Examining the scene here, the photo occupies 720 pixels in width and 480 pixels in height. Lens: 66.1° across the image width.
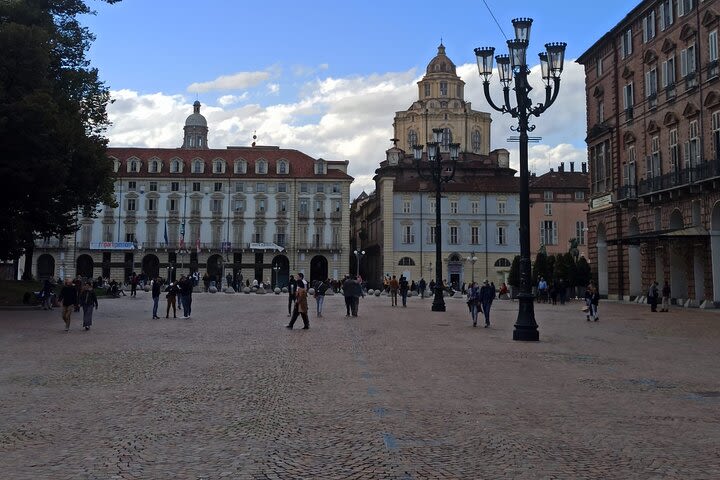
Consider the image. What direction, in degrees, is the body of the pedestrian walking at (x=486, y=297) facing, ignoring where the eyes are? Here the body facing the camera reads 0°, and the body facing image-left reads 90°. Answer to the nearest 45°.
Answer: approximately 0°

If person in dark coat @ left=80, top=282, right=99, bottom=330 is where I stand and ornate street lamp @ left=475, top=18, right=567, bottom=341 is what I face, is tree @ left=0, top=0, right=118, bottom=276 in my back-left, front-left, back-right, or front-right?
back-left

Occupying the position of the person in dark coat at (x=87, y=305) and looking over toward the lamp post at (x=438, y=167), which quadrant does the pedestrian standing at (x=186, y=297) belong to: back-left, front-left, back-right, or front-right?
front-left

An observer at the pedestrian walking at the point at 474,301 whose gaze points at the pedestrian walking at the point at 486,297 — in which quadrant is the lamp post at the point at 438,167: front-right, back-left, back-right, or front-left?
front-left
